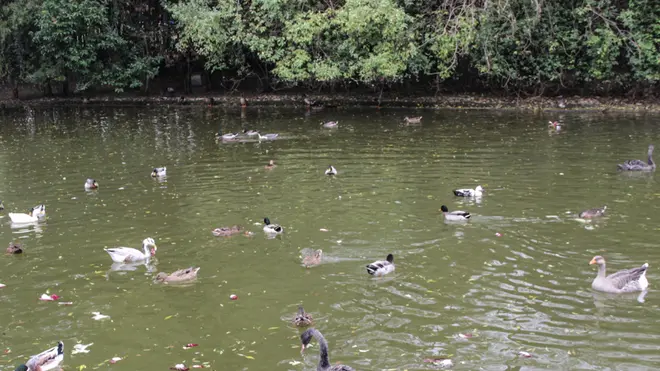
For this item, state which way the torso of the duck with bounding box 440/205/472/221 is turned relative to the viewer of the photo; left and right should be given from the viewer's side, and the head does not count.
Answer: facing to the left of the viewer

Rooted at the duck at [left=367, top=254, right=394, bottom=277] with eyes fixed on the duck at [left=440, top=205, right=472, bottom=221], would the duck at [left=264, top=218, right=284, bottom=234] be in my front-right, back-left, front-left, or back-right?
front-left

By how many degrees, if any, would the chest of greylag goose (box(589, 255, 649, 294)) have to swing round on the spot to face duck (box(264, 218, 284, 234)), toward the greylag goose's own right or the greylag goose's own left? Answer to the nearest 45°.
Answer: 0° — it already faces it

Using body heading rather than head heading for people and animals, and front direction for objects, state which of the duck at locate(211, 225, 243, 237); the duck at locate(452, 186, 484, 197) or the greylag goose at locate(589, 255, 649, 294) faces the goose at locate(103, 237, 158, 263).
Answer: the greylag goose

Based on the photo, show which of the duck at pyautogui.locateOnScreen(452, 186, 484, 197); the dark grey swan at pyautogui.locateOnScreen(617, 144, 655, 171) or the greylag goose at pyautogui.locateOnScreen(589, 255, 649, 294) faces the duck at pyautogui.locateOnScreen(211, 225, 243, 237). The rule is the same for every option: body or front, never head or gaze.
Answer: the greylag goose

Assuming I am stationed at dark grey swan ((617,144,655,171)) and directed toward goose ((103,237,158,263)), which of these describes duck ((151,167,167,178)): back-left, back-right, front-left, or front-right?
front-right

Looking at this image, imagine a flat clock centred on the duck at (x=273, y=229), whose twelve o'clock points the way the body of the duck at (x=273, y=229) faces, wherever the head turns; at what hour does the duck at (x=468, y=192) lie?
the duck at (x=468, y=192) is roughly at 5 o'clock from the duck at (x=273, y=229).

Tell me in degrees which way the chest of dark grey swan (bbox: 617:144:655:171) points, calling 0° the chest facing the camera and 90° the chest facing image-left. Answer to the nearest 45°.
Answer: approximately 270°

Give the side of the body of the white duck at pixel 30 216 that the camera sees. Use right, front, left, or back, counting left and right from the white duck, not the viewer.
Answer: right

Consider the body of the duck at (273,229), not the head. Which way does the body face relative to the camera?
to the viewer's left

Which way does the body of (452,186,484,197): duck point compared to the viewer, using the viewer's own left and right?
facing to the right of the viewer
